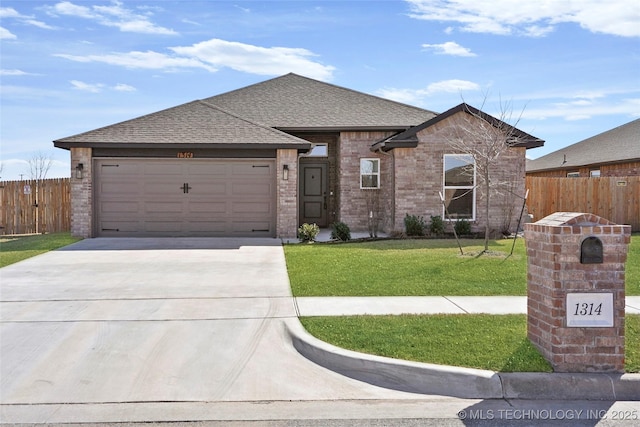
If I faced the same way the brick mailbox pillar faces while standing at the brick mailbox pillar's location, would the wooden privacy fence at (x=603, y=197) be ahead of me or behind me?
behind

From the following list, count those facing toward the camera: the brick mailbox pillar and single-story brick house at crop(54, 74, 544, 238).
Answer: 2

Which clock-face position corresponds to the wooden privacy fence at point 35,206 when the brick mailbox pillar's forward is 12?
The wooden privacy fence is roughly at 4 o'clock from the brick mailbox pillar.

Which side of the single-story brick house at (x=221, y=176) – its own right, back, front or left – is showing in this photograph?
front

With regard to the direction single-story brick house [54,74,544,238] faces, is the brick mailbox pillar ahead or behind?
ahead

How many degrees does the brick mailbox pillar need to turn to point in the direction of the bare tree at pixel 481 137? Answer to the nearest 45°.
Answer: approximately 180°

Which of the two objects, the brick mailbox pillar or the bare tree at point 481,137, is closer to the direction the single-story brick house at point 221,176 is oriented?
the brick mailbox pillar

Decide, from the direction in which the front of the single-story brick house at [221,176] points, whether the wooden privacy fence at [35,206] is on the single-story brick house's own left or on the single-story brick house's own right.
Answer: on the single-story brick house's own right

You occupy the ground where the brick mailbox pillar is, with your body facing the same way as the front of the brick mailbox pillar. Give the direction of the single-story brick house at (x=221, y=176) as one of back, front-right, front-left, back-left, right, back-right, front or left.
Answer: back-right

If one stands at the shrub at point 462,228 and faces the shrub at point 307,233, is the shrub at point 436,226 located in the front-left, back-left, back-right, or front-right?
front-right
